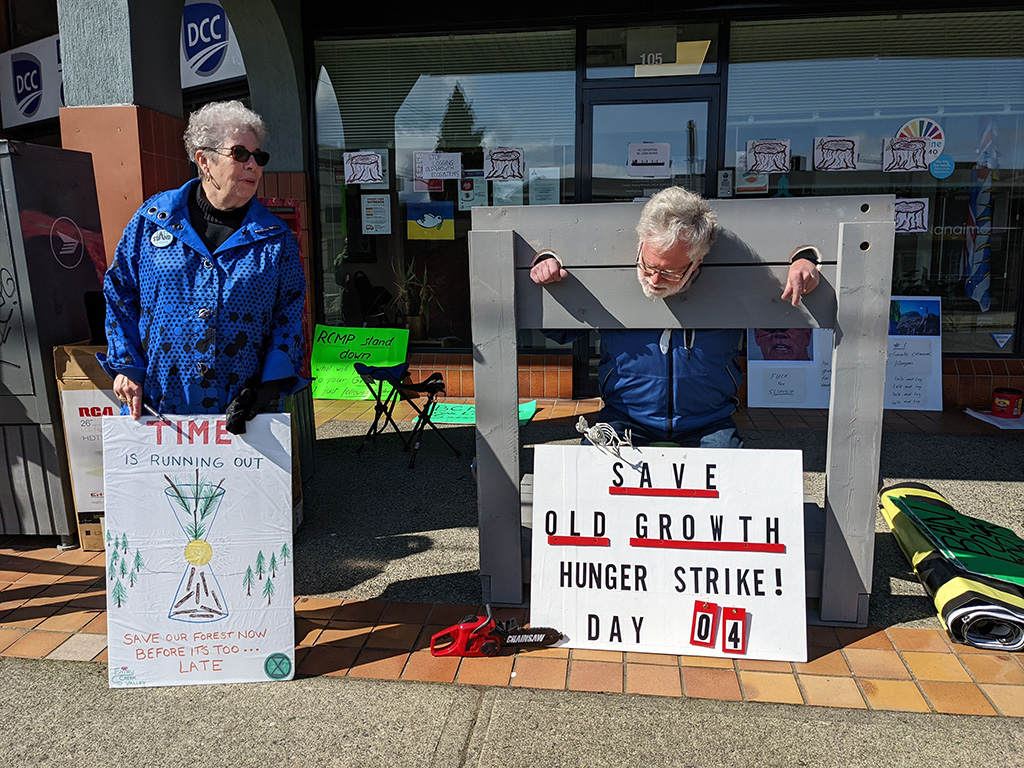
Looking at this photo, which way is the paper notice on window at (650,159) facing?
toward the camera

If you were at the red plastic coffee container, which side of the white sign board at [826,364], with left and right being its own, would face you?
left

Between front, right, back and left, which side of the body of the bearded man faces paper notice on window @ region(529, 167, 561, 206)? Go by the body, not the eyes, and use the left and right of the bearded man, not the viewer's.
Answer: back

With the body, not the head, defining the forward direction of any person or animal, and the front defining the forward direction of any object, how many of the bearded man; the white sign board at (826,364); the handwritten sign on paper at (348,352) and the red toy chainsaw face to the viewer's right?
1

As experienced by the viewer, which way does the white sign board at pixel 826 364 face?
facing the viewer

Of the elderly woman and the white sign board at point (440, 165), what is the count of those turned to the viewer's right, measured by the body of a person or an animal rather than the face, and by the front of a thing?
0

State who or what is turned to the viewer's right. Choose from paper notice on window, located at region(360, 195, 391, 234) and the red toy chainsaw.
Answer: the red toy chainsaw

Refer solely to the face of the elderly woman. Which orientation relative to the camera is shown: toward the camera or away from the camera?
toward the camera

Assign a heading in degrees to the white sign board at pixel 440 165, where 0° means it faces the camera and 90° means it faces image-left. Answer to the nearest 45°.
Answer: approximately 0°

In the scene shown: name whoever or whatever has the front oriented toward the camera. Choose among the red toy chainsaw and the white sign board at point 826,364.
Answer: the white sign board

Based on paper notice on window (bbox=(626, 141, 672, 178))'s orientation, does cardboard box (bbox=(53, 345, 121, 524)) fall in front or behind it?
in front

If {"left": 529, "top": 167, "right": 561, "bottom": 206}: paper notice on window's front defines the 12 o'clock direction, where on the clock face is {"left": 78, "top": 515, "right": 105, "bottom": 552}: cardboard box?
The cardboard box is roughly at 1 o'clock from the paper notice on window.

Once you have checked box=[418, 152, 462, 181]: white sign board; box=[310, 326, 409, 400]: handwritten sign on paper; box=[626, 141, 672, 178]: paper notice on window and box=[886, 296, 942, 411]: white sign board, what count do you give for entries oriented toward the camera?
4

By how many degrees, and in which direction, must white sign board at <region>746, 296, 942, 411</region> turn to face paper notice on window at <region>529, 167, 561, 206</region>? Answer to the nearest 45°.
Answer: approximately 90° to its right

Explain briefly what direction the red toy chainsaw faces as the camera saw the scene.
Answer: facing to the right of the viewer

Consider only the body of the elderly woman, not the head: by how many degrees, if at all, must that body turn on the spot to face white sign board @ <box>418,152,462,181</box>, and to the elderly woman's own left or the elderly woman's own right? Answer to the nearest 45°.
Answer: approximately 135° to the elderly woman's own left

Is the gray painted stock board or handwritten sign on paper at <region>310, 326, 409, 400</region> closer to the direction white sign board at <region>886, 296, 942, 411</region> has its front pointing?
the gray painted stock board
